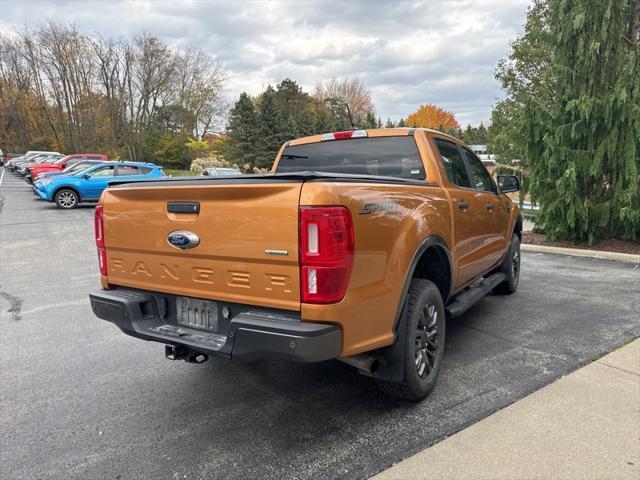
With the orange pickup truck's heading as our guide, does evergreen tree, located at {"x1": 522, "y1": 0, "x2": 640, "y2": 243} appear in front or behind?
in front

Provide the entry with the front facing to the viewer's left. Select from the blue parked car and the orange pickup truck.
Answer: the blue parked car

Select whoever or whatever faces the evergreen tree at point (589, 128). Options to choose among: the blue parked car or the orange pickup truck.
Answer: the orange pickup truck

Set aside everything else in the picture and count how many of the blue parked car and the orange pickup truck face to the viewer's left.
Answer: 1

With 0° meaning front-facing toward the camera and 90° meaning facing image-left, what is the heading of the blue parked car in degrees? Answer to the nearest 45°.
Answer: approximately 90°

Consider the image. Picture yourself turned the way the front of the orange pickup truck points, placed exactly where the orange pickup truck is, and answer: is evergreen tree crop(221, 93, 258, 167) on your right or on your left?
on your left

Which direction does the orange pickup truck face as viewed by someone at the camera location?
facing away from the viewer and to the right of the viewer

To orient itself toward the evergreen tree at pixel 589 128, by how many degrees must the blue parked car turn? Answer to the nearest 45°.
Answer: approximately 135° to its left

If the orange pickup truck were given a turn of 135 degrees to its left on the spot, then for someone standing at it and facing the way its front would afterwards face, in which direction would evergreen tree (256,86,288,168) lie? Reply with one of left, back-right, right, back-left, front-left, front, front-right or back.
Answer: right

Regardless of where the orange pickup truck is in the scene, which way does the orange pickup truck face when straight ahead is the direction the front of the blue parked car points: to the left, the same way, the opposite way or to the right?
the opposite way
